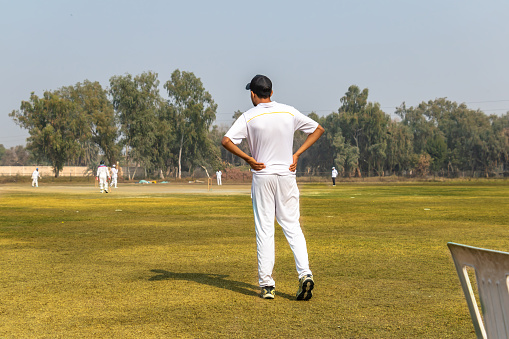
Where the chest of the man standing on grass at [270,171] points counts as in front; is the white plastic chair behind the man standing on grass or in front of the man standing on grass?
behind

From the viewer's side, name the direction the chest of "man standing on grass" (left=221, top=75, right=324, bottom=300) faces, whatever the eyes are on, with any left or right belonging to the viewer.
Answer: facing away from the viewer
